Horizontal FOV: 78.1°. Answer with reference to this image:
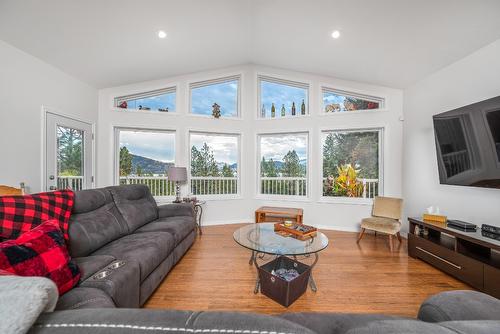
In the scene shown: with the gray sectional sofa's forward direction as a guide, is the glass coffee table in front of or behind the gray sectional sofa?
in front

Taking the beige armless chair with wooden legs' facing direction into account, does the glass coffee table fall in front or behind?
in front

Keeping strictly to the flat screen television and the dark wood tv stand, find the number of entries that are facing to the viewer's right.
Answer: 0

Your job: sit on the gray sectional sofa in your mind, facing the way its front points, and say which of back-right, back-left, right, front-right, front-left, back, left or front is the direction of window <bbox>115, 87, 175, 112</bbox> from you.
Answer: back-left

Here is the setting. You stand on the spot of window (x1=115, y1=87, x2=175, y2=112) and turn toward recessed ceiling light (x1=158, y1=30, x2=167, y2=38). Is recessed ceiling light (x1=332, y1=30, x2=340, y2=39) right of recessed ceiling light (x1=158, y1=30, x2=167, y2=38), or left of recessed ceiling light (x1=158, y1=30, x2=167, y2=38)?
left

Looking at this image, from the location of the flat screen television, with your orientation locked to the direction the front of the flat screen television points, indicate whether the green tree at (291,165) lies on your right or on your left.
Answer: on your right

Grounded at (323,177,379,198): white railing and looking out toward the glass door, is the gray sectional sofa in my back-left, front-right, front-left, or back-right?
front-left

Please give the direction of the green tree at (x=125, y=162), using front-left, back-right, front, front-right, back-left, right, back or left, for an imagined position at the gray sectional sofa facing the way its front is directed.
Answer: back-left

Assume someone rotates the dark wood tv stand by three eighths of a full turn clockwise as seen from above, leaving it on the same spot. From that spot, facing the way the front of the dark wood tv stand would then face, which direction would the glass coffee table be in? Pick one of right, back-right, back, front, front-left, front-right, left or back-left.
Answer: back-left

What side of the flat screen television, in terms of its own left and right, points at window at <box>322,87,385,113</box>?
right

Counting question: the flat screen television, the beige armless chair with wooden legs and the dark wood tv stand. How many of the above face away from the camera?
0

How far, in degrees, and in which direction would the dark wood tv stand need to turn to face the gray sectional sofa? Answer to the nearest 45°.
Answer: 0° — it already faces it

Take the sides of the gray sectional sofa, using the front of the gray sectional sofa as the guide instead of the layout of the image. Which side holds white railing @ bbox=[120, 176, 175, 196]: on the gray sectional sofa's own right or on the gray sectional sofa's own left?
on the gray sectional sofa's own left

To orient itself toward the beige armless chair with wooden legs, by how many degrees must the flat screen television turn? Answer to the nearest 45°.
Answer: approximately 90° to its right

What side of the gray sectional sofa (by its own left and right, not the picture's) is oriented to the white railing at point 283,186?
left

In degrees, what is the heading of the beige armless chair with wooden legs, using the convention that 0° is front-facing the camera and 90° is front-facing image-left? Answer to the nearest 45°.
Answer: approximately 45°
